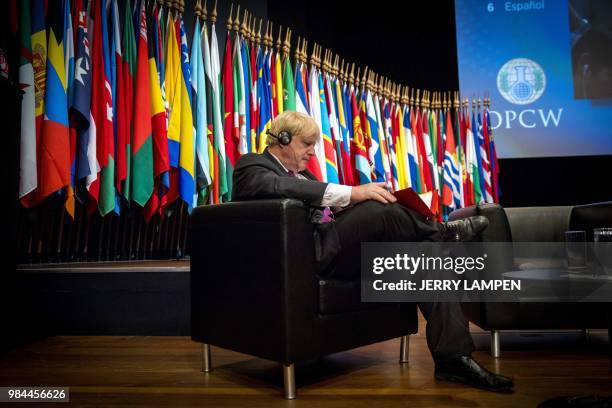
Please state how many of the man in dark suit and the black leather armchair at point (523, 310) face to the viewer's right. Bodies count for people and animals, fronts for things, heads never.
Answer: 1

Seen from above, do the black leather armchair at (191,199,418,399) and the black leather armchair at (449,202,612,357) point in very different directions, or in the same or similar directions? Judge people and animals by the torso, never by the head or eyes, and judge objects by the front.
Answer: very different directions

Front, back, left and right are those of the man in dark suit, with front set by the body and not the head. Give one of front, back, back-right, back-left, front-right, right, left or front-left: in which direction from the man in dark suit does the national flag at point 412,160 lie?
left

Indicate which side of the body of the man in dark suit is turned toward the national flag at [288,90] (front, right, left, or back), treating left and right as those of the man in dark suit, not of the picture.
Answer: left

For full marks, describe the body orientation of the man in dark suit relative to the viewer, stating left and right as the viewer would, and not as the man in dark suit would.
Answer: facing to the right of the viewer

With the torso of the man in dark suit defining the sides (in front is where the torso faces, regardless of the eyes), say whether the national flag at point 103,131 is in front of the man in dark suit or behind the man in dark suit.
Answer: behind
